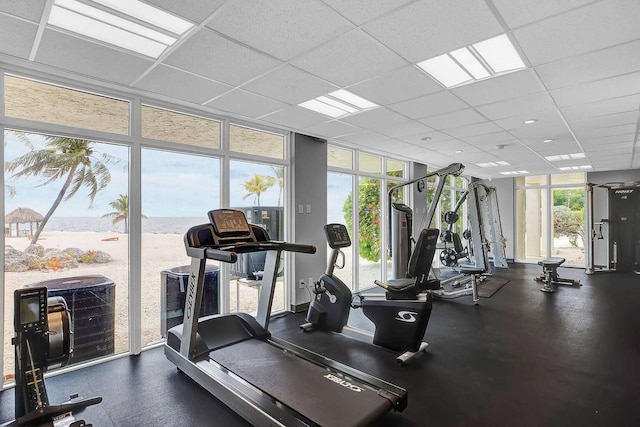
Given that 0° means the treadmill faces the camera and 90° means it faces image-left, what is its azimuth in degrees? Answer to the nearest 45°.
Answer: approximately 135°

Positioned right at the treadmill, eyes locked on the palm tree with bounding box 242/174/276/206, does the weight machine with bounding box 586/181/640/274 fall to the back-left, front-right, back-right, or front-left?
front-right

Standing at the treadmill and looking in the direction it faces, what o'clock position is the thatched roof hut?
The thatched roof hut is roughly at 11 o'clock from the treadmill.

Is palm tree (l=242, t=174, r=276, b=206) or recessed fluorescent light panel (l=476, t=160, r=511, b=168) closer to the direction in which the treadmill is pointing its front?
the palm tree

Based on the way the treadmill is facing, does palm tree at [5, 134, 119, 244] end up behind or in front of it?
in front

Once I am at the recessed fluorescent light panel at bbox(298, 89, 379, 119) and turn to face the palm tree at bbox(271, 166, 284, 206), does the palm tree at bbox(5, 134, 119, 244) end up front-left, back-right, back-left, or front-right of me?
front-left

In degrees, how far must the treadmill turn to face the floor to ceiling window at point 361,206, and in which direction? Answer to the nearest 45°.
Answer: approximately 90° to its right

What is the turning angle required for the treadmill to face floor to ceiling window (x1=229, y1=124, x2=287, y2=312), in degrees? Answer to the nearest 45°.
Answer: approximately 45° to its right
